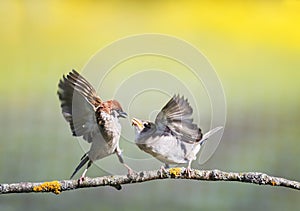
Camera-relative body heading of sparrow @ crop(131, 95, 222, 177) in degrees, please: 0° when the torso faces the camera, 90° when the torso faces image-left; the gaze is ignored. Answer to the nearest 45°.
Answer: approximately 90°
